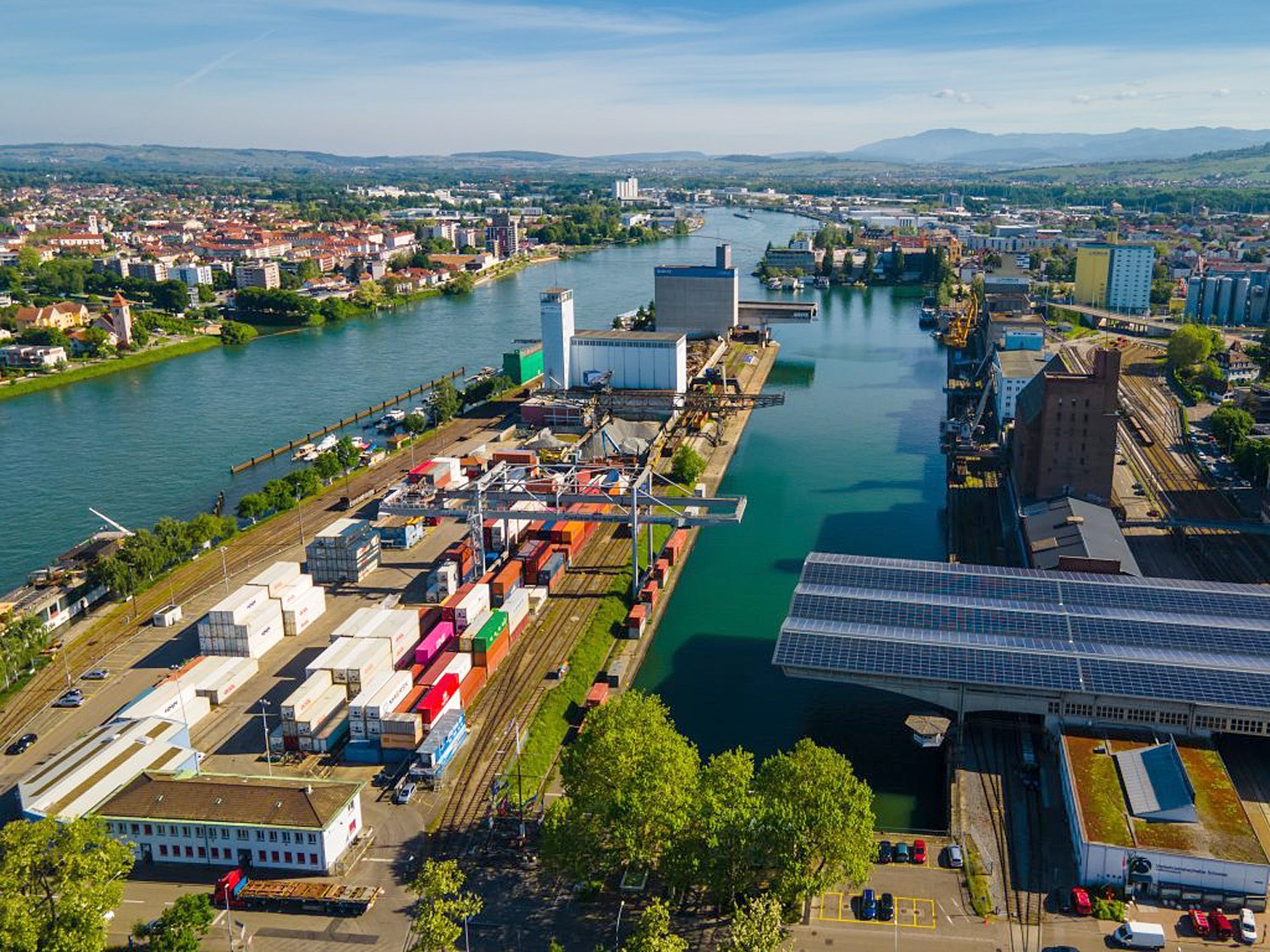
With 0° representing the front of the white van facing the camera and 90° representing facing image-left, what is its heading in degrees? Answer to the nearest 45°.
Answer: approximately 90°

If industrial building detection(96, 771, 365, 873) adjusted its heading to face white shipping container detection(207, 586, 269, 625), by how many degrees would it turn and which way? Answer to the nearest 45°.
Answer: approximately 180°

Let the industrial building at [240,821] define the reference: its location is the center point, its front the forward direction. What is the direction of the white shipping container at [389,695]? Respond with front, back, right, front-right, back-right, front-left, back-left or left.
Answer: back-left

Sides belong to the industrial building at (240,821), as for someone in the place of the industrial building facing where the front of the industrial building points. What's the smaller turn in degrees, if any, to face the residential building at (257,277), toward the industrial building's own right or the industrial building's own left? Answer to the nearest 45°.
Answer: approximately 180°

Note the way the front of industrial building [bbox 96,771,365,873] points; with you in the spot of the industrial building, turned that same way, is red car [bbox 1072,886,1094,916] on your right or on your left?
on your left

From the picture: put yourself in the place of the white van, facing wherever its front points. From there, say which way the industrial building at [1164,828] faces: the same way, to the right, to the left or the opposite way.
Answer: to the left

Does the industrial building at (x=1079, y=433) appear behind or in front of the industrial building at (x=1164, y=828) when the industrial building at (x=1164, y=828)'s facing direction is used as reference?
behind

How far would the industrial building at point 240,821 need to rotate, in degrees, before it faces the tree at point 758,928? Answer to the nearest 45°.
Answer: approximately 45° to its left

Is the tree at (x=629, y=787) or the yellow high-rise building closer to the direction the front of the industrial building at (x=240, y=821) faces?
the tree

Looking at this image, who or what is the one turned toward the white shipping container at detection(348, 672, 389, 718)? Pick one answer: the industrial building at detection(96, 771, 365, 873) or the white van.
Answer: the white van

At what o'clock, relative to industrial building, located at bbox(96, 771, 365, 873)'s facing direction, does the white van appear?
The white van is roughly at 10 o'clock from the industrial building.

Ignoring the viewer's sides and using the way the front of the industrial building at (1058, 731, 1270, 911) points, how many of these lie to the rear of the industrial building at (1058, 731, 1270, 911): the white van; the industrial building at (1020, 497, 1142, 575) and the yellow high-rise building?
2

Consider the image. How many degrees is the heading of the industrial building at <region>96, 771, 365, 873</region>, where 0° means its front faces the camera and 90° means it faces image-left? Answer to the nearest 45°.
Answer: approximately 0°

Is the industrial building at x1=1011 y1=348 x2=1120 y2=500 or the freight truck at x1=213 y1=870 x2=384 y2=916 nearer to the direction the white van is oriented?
the freight truck

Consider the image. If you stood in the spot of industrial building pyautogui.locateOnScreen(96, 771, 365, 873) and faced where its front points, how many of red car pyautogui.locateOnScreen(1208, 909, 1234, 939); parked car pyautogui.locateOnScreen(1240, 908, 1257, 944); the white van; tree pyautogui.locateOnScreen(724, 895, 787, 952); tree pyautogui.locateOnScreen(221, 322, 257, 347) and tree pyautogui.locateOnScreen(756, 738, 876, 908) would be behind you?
1

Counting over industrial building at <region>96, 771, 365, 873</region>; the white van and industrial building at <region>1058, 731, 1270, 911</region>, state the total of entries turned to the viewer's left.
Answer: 1

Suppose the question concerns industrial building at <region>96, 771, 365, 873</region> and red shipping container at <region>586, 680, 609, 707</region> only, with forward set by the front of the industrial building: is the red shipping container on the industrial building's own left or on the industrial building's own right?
on the industrial building's own left

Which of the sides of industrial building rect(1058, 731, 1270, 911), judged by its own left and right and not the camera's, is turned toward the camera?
front

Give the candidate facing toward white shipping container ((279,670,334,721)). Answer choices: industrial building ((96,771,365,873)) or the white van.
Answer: the white van

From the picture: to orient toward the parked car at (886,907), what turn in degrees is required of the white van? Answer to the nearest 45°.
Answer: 0° — it already faces it
